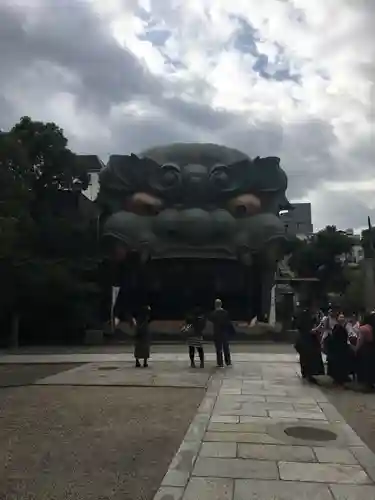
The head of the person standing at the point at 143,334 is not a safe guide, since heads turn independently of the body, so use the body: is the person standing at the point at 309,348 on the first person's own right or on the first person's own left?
on the first person's own right

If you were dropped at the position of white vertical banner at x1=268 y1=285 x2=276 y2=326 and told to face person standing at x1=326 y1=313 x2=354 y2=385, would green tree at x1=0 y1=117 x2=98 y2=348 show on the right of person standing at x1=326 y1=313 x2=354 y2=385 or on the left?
right

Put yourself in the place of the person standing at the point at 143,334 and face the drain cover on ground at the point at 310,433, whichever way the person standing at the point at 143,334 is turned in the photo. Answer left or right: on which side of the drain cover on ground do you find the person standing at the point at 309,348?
left

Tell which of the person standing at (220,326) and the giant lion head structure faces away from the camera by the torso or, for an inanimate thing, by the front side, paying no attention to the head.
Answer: the person standing

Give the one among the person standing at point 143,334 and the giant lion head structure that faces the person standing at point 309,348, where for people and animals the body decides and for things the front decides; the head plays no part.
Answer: the giant lion head structure

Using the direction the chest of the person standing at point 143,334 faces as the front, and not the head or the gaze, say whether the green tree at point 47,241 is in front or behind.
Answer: in front

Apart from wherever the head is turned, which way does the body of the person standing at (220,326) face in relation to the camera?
away from the camera

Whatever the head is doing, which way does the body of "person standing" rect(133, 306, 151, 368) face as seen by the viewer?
away from the camera

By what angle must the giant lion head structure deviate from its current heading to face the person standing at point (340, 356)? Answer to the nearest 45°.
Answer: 0° — it already faces them

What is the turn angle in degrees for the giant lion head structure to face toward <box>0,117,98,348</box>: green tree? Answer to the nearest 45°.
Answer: approximately 45° to its right

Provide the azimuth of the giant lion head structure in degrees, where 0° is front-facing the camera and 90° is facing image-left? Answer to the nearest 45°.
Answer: approximately 0°

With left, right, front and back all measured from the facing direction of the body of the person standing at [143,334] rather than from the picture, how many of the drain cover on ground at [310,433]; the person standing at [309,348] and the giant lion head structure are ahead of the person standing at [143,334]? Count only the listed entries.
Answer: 1

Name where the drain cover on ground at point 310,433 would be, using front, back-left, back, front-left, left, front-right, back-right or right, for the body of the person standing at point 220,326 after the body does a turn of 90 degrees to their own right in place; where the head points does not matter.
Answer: right

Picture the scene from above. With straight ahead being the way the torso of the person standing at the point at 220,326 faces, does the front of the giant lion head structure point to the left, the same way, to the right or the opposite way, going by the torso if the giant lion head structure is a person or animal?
the opposite way

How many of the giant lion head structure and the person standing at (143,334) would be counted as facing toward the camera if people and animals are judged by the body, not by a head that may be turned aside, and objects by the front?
1

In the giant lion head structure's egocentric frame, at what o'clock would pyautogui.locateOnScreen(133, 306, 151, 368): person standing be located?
The person standing is roughly at 12 o'clock from the giant lion head structure.

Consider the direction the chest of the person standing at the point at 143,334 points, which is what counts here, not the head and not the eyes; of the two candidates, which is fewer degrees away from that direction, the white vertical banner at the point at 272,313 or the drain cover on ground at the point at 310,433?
the white vertical banner
